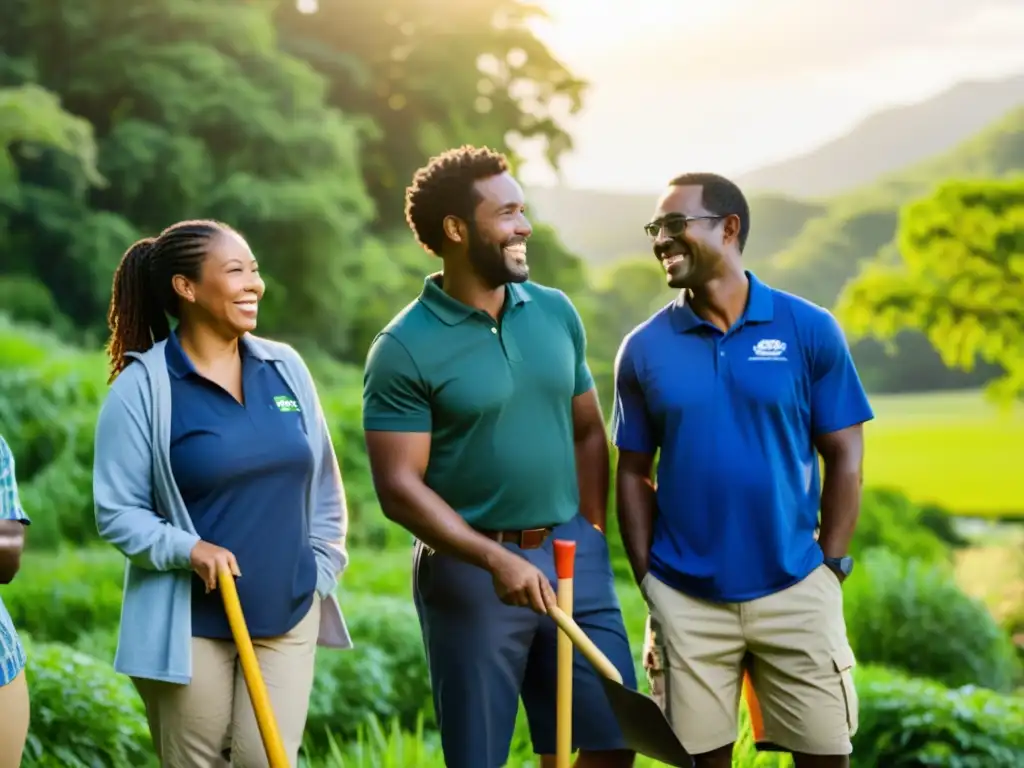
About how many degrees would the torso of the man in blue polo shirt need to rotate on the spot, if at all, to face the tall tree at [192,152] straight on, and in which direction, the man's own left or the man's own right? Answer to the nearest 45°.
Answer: approximately 135° to the man's own right

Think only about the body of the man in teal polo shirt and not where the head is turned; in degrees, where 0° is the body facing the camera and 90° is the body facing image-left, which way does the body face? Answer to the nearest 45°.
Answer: approximately 315°

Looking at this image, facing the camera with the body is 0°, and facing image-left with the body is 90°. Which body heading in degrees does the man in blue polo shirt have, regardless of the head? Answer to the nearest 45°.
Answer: approximately 0°

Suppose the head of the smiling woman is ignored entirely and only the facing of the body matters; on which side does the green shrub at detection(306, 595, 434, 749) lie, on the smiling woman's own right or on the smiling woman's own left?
on the smiling woman's own left

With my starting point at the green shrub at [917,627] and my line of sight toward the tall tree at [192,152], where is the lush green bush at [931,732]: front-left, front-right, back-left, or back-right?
back-left

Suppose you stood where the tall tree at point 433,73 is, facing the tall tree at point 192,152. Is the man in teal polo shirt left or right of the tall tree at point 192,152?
left

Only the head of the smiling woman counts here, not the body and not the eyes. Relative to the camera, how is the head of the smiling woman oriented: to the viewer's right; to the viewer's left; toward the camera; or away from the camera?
to the viewer's right
